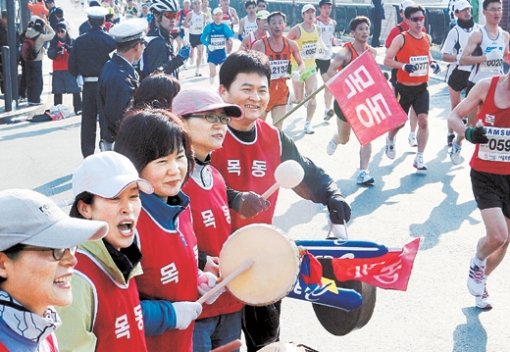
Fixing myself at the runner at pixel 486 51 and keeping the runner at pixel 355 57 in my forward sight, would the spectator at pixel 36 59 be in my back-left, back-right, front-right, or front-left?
front-right

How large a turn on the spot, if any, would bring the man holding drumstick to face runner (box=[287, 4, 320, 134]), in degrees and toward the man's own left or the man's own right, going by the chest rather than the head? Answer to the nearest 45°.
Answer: approximately 180°

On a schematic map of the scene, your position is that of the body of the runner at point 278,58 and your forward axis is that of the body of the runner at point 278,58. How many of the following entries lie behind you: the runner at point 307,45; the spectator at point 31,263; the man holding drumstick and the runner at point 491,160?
1

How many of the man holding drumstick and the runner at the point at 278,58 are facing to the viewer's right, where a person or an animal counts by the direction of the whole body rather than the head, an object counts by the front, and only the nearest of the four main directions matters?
0

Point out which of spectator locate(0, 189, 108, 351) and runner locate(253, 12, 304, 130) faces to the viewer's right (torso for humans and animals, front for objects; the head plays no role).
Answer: the spectator

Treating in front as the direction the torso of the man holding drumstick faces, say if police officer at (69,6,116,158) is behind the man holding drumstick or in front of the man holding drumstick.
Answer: behind

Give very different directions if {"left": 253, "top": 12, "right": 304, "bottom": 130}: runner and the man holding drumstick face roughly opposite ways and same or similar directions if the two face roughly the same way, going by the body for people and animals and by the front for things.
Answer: same or similar directions

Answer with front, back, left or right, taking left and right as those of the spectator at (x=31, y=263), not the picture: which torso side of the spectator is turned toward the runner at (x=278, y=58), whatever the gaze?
left

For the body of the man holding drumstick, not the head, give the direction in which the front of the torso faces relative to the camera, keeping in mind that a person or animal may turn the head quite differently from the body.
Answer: toward the camera

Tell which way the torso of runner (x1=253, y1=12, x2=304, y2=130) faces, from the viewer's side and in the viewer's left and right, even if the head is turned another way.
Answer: facing the viewer

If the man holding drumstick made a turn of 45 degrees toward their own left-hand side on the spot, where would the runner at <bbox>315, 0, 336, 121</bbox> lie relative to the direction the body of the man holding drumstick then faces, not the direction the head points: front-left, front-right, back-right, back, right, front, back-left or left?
back-left

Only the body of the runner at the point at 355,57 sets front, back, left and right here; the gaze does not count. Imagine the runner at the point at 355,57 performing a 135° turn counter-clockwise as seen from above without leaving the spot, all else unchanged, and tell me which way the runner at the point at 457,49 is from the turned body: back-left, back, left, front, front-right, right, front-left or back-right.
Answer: front-right

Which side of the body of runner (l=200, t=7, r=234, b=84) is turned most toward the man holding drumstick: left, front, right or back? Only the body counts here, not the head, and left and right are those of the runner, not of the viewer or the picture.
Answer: front

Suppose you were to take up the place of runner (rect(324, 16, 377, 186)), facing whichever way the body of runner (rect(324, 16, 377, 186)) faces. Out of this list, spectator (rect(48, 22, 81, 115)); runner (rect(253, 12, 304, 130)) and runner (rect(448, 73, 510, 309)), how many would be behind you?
2

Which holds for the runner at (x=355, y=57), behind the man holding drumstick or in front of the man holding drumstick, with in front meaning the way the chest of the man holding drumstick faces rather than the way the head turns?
behind

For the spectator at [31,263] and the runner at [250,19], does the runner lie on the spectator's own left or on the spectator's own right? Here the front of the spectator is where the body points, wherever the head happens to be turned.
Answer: on the spectator's own left

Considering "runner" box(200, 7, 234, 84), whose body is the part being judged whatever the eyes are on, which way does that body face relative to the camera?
toward the camera
